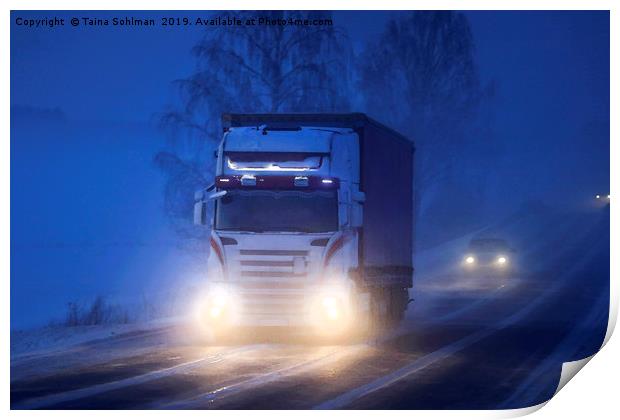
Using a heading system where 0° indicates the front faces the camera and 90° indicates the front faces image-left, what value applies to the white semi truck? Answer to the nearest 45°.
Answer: approximately 0°

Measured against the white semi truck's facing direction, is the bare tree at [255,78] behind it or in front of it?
behind
